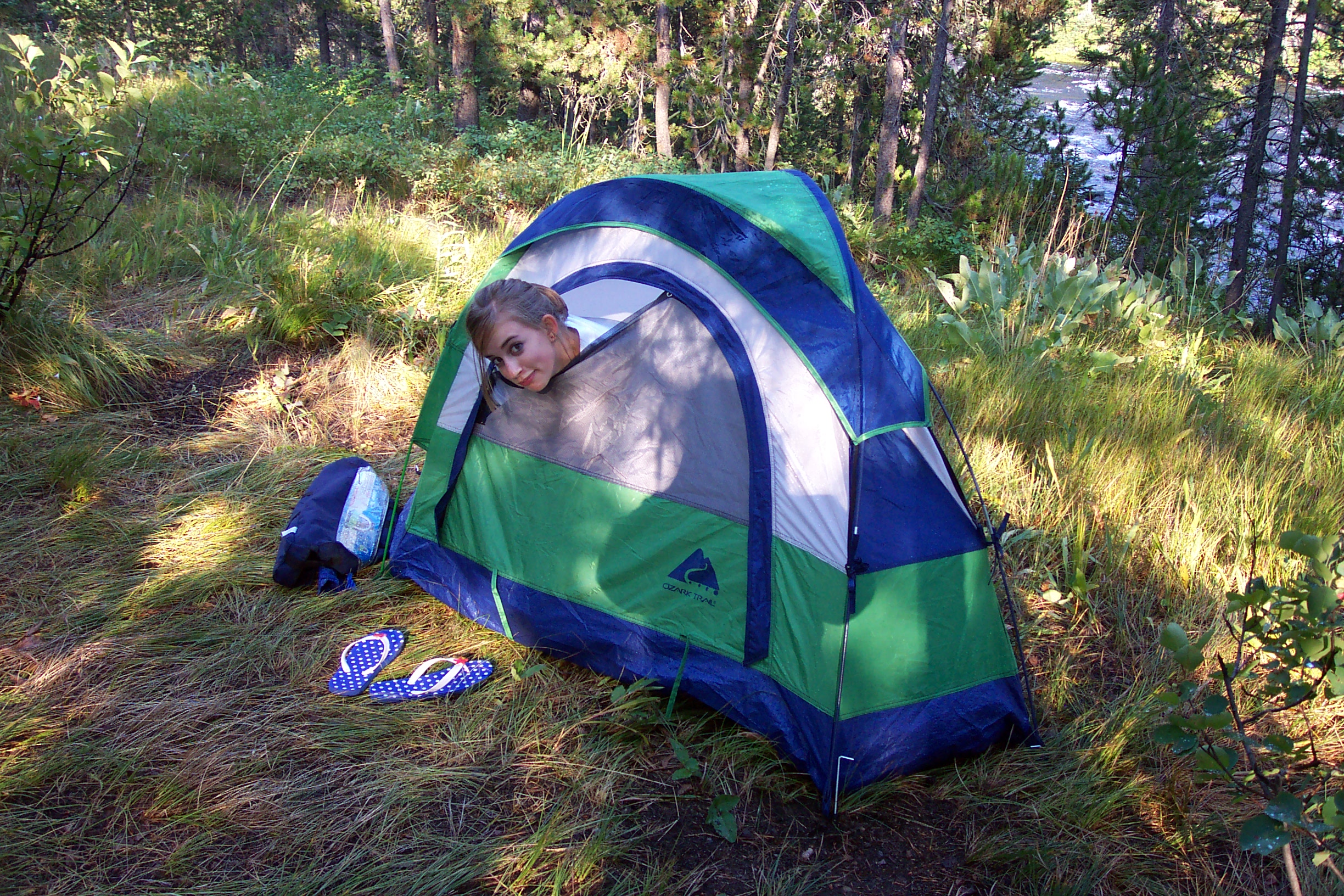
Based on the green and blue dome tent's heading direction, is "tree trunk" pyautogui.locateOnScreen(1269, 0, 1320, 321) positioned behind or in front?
behind

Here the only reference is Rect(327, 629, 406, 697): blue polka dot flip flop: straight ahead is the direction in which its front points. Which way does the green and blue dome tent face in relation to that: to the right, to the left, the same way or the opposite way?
the opposite way

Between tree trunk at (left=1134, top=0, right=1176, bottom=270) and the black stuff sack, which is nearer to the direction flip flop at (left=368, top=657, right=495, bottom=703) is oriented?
the tree trunk

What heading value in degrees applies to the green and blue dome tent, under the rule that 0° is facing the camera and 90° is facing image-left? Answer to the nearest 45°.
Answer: approximately 45°

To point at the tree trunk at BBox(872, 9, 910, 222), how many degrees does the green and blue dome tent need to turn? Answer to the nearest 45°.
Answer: approximately 135° to its right

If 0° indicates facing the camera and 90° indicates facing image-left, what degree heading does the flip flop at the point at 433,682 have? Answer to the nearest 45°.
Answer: approximately 270°

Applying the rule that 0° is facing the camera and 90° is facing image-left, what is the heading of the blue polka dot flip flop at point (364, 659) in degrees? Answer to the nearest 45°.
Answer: approximately 225°

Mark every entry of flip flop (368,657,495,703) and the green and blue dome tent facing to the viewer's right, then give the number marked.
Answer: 1

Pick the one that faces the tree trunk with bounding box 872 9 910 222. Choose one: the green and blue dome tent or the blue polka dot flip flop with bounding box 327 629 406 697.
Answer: the blue polka dot flip flop

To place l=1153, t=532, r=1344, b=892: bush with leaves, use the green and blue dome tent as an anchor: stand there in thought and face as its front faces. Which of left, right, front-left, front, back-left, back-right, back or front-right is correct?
left

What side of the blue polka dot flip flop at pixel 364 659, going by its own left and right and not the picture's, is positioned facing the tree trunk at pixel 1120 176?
front

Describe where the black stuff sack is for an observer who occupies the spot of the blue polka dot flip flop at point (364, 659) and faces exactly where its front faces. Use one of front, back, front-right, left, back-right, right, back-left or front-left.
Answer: front-left

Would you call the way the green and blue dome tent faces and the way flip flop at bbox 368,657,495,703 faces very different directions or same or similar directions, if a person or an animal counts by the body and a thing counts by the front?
very different directions

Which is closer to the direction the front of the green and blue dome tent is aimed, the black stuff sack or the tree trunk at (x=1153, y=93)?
the black stuff sack

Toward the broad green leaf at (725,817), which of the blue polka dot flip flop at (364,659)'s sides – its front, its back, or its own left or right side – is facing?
right
